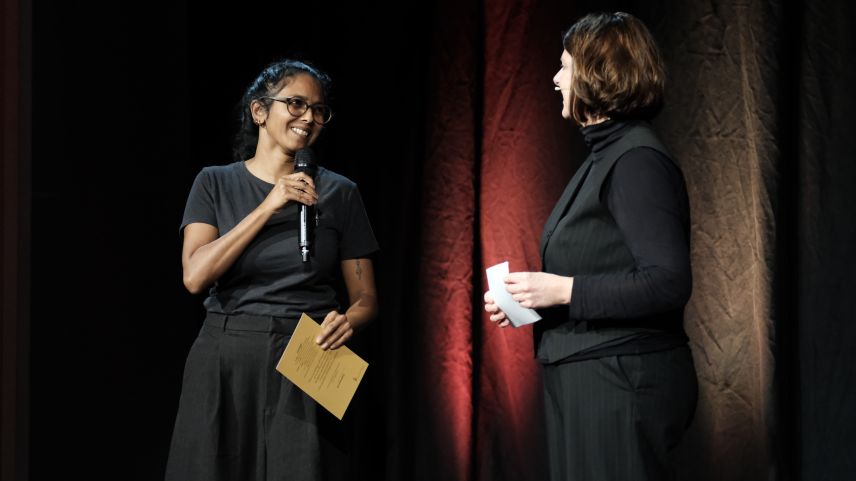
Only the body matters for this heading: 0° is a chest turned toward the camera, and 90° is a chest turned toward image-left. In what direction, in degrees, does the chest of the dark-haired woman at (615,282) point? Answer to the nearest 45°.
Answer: approximately 90°

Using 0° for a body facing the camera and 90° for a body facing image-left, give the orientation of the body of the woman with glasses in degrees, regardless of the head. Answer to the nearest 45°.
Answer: approximately 315°

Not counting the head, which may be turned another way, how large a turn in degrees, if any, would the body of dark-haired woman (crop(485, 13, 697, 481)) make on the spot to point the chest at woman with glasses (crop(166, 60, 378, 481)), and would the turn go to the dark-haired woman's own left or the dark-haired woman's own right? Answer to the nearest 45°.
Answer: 0° — they already face them

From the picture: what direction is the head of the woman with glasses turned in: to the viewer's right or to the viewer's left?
to the viewer's right

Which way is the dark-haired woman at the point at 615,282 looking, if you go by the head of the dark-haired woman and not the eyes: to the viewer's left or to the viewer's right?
to the viewer's left

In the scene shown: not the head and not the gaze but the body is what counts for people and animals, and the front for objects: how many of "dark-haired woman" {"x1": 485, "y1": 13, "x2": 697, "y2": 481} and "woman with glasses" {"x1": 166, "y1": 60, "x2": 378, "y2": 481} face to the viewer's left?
1
